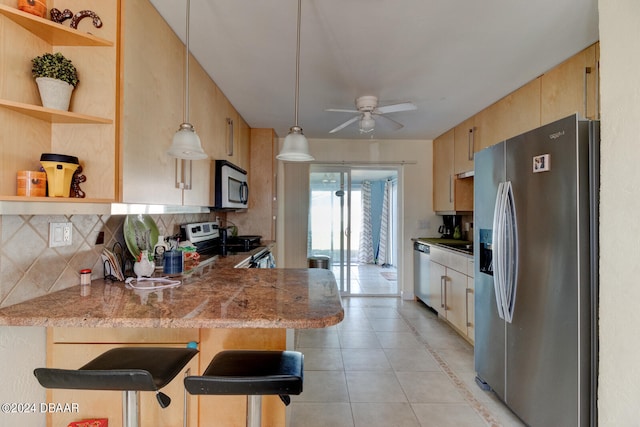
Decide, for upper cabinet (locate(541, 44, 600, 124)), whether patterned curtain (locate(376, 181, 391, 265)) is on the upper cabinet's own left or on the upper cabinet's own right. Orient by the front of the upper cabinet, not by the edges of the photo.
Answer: on the upper cabinet's own right

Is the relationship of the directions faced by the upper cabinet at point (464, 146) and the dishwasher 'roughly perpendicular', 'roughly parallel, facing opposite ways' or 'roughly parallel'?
roughly parallel

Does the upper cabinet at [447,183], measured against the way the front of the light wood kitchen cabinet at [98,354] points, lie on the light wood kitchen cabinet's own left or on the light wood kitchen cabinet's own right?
on the light wood kitchen cabinet's own left

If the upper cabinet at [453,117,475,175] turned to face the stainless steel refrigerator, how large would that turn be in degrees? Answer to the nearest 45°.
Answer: approximately 90° to its left

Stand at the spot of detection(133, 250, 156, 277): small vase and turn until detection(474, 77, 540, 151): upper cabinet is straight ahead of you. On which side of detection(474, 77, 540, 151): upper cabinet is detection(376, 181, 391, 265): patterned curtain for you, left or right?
left

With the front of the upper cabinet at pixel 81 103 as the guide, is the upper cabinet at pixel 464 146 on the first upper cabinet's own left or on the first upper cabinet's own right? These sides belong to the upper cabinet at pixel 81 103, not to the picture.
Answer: on the first upper cabinet's own left

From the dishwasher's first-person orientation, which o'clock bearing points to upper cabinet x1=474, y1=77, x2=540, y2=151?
The upper cabinet is roughly at 8 o'clock from the dishwasher.

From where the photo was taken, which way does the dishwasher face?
to the viewer's left

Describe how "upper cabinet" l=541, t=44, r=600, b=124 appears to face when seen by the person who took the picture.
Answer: facing the viewer and to the left of the viewer

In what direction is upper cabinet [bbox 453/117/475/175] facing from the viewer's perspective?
to the viewer's left

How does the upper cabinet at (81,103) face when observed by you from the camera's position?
facing the viewer and to the right of the viewer

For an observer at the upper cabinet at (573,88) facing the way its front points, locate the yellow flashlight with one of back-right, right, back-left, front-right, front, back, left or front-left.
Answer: front

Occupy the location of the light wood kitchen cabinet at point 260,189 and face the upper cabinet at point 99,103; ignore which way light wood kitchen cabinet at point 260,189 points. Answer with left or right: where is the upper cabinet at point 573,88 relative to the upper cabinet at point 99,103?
left

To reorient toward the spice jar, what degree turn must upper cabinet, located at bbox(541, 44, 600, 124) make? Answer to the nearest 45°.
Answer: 0° — it already faces it

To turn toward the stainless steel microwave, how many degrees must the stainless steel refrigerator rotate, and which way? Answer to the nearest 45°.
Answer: approximately 45° to its right

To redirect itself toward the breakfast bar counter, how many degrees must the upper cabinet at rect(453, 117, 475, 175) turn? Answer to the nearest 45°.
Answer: approximately 90° to its left

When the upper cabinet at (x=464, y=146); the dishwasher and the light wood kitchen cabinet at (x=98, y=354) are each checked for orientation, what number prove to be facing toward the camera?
1

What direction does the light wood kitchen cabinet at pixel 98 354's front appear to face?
toward the camera
